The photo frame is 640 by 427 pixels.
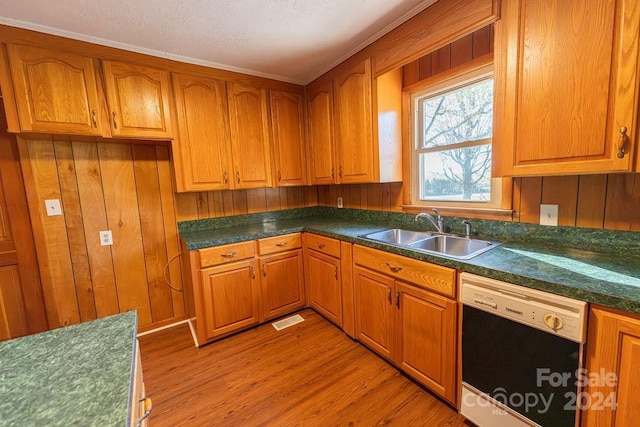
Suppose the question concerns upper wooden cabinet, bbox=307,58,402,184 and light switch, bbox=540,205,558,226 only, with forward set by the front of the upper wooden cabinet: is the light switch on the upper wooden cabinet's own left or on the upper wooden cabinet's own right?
on the upper wooden cabinet's own left

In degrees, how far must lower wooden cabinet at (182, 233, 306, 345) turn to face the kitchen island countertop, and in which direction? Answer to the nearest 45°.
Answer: approximately 45° to its right
